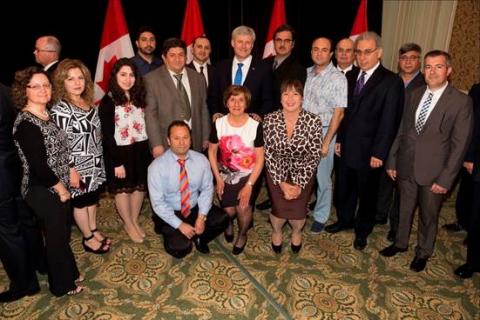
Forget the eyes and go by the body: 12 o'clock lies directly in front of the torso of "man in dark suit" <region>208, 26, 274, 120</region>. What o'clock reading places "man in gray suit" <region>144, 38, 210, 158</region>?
The man in gray suit is roughly at 2 o'clock from the man in dark suit.

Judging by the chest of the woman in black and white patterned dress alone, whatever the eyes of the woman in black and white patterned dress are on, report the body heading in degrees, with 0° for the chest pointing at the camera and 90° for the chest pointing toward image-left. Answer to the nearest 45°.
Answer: approximately 315°

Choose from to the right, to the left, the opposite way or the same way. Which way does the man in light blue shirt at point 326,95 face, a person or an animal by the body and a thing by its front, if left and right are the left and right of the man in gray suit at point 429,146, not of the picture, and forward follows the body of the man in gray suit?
the same way

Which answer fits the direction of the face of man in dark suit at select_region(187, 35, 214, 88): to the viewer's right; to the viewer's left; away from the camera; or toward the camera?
toward the camera

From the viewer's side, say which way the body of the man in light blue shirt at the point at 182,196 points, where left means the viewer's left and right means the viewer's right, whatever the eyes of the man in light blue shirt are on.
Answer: facing the viewer

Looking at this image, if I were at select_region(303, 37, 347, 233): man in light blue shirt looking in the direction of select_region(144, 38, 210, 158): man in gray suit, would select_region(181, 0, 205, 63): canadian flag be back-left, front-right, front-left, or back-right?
front-right

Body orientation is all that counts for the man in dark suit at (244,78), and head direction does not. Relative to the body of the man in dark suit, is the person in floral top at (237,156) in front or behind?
in front

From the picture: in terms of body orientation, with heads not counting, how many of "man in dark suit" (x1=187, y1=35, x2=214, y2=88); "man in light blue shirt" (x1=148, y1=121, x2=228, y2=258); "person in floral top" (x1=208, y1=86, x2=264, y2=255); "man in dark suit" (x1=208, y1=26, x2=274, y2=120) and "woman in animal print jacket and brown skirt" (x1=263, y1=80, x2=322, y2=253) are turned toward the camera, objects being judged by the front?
5

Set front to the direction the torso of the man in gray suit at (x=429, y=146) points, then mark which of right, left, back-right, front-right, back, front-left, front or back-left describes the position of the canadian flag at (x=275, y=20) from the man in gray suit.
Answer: right

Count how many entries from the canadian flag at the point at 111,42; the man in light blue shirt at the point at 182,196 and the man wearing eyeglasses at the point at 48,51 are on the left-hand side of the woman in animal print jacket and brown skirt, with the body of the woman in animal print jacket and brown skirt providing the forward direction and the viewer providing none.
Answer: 0

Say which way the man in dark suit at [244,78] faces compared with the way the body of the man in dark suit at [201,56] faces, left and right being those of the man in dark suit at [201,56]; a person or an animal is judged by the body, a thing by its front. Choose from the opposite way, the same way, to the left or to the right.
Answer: the same way

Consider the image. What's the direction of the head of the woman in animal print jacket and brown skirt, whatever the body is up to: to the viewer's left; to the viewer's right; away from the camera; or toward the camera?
toward the camera

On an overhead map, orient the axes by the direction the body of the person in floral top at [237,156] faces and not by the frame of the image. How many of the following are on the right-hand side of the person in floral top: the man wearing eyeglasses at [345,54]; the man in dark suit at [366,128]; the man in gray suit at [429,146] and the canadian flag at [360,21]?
0

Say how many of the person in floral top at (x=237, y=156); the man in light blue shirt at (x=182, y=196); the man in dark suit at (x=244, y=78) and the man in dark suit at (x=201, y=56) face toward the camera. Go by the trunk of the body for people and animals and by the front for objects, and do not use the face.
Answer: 4

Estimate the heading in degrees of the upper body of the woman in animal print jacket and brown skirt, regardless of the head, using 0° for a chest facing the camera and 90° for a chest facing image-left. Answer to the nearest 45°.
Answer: approximately 0°

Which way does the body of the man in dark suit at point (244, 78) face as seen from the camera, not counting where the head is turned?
toward the camera

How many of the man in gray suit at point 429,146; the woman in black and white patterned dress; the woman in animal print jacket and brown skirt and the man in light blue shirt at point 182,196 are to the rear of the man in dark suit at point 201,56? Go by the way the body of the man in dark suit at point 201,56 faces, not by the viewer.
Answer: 0

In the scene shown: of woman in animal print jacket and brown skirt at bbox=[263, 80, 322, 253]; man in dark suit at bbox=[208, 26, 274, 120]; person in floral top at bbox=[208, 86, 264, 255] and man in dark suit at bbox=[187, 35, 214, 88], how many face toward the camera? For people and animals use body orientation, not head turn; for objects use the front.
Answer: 4

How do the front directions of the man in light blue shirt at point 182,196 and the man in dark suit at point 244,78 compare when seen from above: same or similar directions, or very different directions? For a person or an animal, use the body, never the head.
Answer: same or similar directions

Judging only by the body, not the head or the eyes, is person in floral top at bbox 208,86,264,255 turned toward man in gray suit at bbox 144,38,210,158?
no

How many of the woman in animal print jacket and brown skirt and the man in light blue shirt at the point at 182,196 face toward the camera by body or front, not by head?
2

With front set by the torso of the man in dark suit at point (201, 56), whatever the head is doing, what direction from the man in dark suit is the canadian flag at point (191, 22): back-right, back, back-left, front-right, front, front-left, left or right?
back
